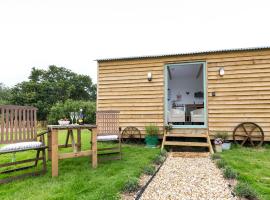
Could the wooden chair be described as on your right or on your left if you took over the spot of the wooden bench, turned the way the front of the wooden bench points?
on your left

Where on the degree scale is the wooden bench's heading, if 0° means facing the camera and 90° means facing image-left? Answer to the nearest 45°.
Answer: approximately 315°

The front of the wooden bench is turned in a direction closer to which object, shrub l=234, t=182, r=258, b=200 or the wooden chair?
the shrub

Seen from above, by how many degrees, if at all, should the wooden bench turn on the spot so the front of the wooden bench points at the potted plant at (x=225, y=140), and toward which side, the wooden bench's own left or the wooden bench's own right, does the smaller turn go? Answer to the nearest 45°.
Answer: approximately 45° to the wooden bench's own left

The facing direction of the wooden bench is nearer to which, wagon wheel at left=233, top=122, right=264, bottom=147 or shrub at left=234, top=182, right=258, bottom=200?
the shrub

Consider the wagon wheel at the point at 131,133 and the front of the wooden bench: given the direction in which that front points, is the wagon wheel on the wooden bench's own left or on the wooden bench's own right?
on the wooden bench's own left

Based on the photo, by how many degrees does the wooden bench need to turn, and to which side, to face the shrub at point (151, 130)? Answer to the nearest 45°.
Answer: approximately 90° to its left

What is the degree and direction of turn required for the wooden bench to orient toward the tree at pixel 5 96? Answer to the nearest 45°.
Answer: approximately 135° to its left

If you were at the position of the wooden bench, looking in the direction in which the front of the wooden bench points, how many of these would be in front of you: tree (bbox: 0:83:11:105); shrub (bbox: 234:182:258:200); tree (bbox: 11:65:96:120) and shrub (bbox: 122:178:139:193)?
2

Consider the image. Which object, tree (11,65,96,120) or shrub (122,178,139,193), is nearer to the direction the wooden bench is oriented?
the shrub

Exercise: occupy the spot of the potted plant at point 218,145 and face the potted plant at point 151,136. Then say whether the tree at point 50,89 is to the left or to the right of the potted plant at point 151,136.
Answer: right

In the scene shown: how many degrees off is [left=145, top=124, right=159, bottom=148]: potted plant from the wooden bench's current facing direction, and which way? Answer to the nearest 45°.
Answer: approximately 90° to its left

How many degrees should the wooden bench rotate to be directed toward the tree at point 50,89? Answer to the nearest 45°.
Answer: approximately 135° to its left
